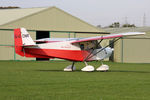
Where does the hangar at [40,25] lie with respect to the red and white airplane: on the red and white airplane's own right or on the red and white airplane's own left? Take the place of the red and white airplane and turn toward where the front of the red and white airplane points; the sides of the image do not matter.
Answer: on the red and white airplane's own left

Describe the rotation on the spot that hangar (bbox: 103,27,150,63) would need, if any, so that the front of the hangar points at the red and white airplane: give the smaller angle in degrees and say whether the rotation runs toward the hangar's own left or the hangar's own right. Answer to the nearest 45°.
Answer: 0° — it already faces it

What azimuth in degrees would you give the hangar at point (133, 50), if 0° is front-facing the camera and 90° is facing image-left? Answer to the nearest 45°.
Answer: approximately 0°

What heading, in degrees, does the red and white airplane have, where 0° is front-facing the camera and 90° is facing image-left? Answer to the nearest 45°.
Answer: approximately 225°

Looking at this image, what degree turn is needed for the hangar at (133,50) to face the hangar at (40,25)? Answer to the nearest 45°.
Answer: approximately 90° to its right

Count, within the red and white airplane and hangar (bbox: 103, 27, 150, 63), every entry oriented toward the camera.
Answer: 1

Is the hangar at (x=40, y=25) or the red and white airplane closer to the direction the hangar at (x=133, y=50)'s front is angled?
the red and white airplane
